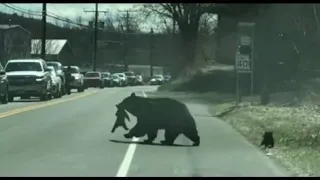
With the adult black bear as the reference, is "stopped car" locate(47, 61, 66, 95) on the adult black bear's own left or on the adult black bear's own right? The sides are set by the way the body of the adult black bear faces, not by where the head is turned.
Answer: on the adult black bear's own right

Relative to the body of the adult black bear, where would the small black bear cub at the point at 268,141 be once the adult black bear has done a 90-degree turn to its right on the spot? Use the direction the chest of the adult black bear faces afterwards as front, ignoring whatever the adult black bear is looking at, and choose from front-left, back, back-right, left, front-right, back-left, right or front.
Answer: right

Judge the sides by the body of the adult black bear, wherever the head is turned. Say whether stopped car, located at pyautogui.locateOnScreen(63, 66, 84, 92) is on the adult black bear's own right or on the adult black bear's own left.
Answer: on the adult black bear's own right

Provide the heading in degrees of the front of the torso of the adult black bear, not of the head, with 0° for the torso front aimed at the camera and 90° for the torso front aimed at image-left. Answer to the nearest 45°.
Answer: approximately 90°
